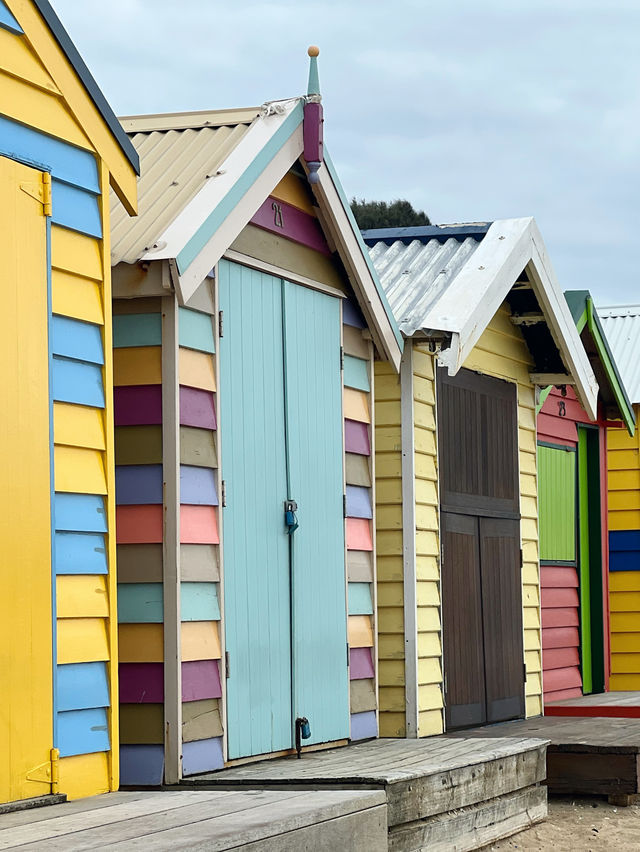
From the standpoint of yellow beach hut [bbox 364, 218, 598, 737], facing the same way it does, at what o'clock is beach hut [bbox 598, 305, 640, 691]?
The beach hut is roughly at 8 o'clock from the yellow beach hut.

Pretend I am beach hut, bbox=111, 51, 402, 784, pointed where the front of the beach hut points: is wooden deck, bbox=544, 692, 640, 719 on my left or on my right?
on my left

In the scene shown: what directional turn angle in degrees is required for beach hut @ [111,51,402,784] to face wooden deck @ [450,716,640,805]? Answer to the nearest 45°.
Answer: approximately 90° to its left

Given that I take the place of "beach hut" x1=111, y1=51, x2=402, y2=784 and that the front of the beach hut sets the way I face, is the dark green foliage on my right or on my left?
on my left

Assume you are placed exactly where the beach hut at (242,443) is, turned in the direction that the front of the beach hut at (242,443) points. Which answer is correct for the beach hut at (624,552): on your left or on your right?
on your left

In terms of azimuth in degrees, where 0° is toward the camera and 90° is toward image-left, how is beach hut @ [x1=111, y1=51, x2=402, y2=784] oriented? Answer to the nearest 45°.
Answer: approximately 315°

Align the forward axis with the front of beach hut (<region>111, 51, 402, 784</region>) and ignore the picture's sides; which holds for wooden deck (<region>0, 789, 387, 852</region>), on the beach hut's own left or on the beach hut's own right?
on the beach hut's own right

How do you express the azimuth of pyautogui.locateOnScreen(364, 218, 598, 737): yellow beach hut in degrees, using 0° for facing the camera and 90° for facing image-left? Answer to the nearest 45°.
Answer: approximately 315°

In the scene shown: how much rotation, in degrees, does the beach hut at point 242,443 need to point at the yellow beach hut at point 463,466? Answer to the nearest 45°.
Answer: approximately 90° to its left

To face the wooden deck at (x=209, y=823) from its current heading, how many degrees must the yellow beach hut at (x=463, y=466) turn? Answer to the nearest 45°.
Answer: approximately 45° to its right
